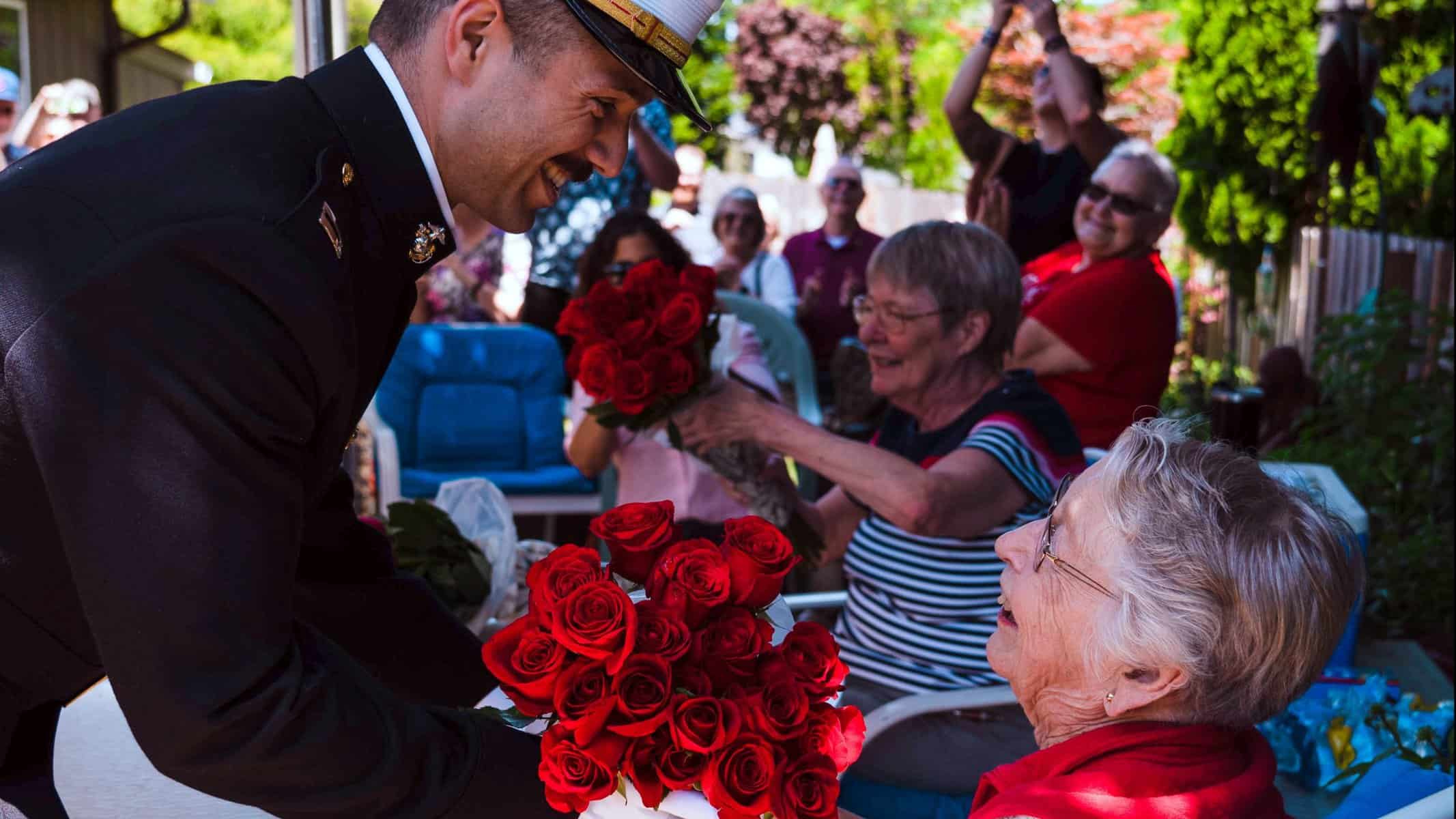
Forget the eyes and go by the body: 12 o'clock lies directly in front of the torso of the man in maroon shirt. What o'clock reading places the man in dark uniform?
The man in dark uniform is roughly at 12 o'clock from the man in maroon shirt.

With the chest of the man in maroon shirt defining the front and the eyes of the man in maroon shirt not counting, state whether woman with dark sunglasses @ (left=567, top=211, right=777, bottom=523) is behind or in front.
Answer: in front

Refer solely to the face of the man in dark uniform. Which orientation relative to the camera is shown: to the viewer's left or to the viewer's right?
to the viewer's right

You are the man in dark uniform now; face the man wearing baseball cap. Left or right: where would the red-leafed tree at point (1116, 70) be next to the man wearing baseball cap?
right

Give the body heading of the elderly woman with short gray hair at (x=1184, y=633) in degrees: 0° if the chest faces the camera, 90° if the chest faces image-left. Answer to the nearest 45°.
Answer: approximately 90°

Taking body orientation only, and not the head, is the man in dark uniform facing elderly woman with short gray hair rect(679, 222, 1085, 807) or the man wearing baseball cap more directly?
the elderly woman with short gray hair

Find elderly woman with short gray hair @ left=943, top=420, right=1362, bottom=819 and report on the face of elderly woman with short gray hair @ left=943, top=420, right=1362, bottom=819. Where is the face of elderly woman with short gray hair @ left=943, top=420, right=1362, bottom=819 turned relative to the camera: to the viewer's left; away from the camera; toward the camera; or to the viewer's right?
to the viewer's left

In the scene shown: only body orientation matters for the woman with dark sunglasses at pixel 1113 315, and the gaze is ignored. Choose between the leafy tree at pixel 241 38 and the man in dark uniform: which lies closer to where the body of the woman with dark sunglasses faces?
the man in dark uniform

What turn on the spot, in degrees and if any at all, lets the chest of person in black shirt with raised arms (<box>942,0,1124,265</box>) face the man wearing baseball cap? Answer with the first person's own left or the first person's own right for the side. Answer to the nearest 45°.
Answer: approximately 45° to the first person's own right

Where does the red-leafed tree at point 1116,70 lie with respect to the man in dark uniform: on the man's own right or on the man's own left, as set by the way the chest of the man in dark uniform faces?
on the man's own left

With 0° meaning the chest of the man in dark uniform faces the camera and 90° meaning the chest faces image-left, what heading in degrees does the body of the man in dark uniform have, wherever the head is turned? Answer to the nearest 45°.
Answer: approximately 270°
